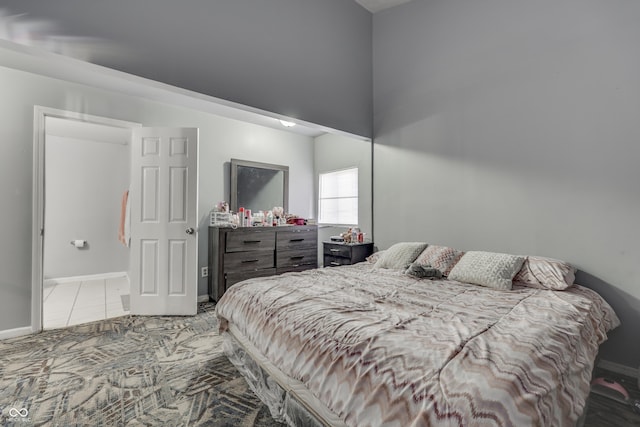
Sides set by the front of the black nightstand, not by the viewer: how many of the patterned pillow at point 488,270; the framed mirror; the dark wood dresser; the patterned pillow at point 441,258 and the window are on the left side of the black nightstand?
2

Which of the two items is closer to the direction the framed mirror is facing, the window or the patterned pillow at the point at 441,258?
the patterned pillow

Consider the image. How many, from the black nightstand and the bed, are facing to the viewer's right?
0

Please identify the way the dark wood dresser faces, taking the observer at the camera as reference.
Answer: facing the viewer and to the right of the viewer

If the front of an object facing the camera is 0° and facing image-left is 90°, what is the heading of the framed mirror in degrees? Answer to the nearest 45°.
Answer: approximately 315°

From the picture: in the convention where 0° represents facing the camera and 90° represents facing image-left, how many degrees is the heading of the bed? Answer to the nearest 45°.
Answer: approximately 45°

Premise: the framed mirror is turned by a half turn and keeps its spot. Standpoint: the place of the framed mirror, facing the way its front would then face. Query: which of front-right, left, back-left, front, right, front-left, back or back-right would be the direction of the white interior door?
left

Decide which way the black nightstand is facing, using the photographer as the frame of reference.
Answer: facing the viewer and to the left of the viewer

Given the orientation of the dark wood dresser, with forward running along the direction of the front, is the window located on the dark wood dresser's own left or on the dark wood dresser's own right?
on the dark wood dresser's own left
